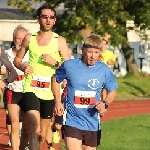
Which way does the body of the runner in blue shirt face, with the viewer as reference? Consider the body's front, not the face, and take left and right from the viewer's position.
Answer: facing the viewer

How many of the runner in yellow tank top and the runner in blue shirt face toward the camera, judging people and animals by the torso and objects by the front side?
2

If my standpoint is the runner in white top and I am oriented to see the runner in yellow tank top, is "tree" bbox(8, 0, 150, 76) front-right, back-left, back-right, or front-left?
back-left

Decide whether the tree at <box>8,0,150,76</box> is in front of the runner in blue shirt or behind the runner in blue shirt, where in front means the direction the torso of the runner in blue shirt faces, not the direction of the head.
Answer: behind

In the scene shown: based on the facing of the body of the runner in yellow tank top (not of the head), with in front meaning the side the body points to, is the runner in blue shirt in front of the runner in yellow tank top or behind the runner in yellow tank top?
in front

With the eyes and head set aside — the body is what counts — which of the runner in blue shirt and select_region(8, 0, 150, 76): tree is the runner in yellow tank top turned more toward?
the runner in blue shirt

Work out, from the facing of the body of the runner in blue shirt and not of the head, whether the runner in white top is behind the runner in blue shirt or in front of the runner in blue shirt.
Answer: behind

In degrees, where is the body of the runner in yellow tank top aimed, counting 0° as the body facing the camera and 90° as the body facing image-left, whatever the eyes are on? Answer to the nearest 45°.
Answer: approximately 0°

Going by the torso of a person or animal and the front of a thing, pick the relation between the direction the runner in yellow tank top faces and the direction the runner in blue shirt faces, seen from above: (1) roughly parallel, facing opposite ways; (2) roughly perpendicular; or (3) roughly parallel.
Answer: roughly parallel

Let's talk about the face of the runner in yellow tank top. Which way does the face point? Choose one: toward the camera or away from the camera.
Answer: toward the camera

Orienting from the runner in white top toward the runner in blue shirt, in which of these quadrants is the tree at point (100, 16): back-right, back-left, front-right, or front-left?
back-left
